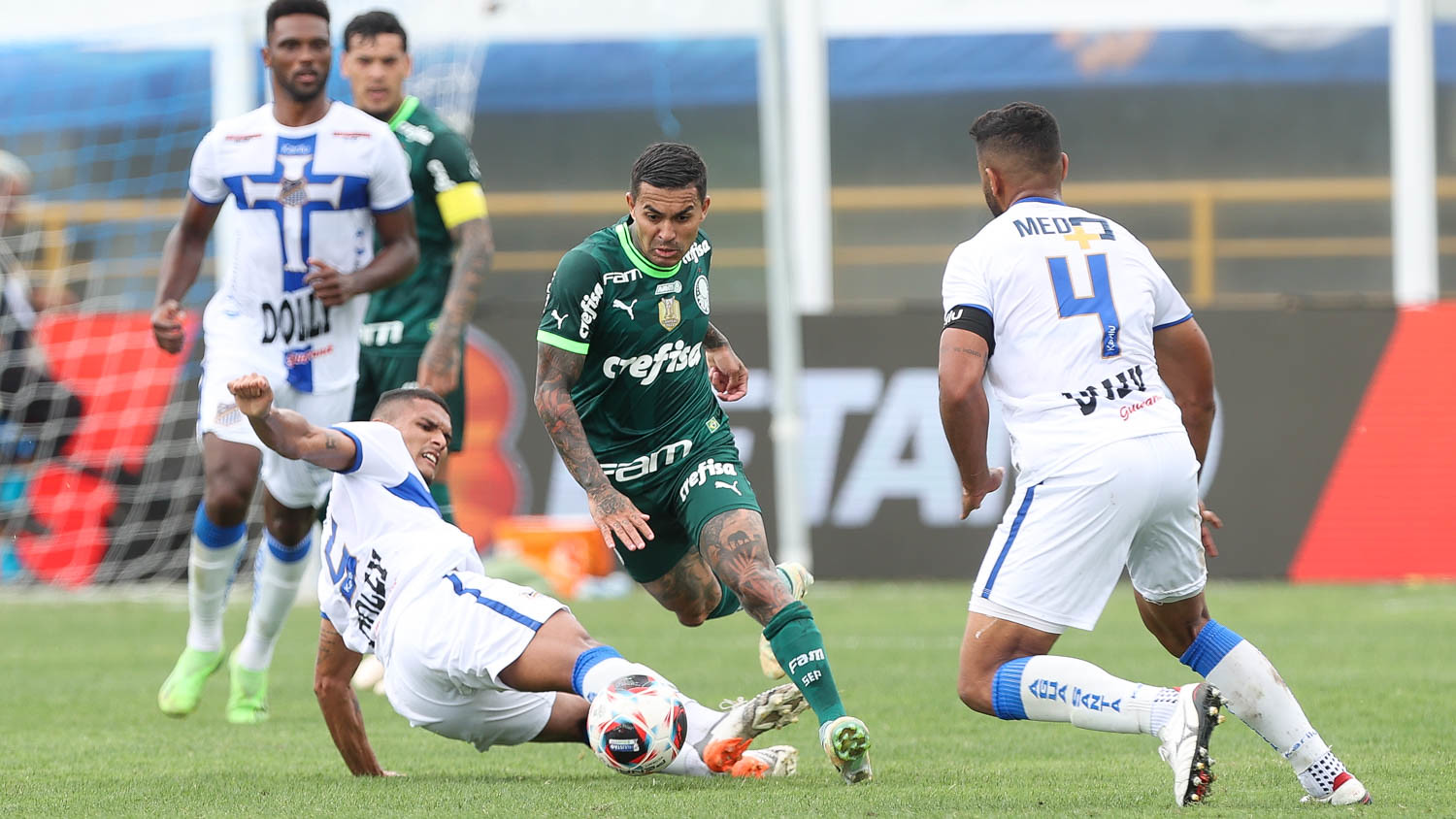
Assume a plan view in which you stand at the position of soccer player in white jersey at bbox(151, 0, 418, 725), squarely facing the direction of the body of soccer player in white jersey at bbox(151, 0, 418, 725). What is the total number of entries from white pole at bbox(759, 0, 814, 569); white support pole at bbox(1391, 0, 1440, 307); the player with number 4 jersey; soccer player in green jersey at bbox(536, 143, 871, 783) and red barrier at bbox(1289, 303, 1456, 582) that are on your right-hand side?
0

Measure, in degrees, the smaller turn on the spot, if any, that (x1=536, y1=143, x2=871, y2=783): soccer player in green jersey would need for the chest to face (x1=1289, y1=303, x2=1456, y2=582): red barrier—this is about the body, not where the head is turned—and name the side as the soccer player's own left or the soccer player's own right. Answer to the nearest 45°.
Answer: approximately 90° to the soccer player's own left

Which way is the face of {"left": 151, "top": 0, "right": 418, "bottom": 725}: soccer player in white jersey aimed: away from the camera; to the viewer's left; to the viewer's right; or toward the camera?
toward the camera

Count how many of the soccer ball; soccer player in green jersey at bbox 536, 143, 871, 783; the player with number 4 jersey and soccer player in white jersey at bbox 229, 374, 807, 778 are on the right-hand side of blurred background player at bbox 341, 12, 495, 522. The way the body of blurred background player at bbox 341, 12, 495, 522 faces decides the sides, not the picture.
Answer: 0

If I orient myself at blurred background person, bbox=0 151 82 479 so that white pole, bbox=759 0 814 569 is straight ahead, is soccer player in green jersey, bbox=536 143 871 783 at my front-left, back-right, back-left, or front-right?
front-right

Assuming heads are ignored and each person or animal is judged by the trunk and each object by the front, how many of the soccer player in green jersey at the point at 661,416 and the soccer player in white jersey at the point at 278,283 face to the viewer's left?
0

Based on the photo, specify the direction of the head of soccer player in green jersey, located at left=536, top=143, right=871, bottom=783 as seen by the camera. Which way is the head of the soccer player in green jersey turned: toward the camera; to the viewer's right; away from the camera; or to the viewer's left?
toward the camera

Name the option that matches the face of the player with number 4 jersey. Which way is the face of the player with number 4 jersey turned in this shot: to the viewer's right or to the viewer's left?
to the viewer's left

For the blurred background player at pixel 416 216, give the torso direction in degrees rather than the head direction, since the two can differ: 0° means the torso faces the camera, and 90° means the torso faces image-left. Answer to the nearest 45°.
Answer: approximately 45°

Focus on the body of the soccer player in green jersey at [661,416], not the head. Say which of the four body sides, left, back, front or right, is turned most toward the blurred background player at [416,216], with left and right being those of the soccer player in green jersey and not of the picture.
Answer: back

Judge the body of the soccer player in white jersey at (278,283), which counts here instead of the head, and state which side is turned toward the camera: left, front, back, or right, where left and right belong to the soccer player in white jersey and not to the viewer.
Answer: front

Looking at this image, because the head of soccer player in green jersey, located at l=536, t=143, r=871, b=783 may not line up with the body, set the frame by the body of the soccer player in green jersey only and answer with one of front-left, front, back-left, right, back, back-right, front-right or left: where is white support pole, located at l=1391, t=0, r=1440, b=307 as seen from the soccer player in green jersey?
left

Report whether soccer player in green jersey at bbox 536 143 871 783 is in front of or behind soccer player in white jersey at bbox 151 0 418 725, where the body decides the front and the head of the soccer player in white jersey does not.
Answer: in front

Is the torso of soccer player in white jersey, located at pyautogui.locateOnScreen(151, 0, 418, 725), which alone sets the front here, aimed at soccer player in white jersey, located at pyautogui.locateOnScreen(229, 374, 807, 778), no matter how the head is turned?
yes
